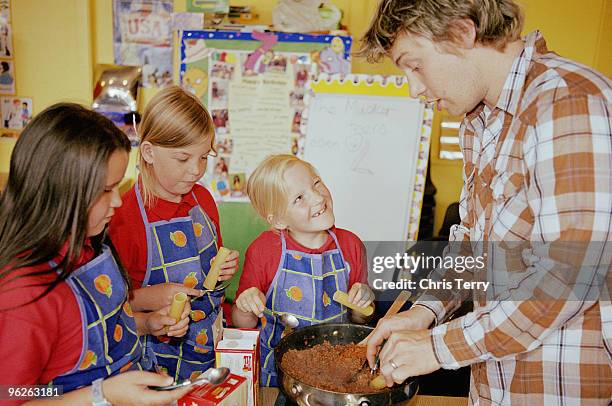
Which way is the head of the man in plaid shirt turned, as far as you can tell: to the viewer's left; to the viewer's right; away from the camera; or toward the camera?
to the viewer's left

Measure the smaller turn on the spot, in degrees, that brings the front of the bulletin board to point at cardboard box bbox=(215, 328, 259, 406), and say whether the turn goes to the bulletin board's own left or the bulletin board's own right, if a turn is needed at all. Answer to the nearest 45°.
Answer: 0° — it already faces it

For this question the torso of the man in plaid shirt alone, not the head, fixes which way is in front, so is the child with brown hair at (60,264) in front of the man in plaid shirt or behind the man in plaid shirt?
in front

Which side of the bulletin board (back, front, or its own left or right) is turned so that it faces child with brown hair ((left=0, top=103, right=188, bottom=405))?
front

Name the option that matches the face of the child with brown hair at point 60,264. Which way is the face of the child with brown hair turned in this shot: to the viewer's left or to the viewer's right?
to the viewer's right

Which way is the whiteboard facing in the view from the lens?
facing the viewer

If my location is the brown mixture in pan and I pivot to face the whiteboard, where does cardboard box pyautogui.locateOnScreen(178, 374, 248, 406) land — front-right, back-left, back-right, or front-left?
back-left

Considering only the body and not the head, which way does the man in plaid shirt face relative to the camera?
to the viewer's left

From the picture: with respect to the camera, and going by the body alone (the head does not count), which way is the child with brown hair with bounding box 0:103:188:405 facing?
to the viewer's right

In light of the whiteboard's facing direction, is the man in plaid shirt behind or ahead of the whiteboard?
ahead

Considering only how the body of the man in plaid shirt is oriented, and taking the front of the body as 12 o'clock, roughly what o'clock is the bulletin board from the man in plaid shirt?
The bulletin board is roughly at 2 o'clock from the man in plaid shirt.
